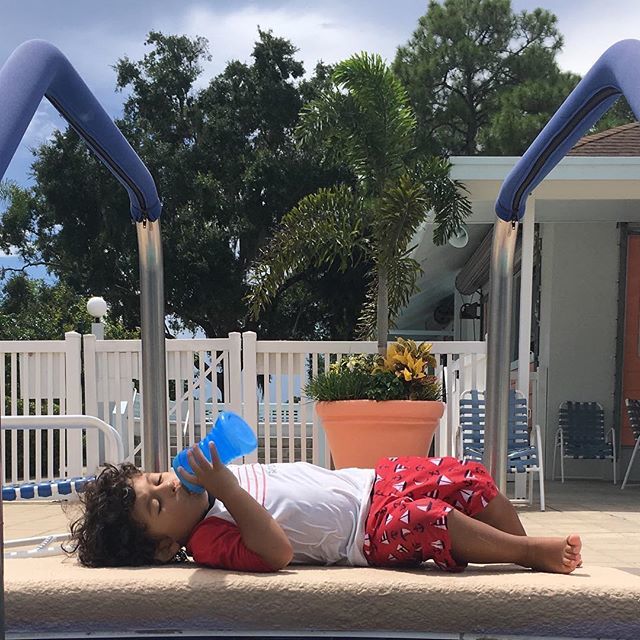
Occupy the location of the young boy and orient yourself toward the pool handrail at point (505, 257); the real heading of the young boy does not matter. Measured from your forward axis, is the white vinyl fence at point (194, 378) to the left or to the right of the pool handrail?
left

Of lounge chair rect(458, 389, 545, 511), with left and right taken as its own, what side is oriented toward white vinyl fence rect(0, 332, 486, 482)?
right

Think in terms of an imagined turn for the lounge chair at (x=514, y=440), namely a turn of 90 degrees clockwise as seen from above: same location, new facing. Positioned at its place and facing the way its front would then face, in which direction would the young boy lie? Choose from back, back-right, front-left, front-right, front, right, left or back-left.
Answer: left

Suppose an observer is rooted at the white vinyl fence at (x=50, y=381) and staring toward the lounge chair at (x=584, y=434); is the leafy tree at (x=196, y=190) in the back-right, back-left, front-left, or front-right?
front-left

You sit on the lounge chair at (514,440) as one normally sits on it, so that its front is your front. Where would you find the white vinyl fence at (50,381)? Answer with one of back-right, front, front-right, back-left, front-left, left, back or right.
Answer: right

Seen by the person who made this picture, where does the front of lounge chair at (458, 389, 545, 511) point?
facing the viewer

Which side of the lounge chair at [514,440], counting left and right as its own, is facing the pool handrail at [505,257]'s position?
front

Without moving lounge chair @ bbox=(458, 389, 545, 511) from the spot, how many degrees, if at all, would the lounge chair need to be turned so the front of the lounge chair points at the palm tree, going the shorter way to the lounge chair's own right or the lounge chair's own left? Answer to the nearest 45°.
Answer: approximately 135° to the lounge chair's own right
